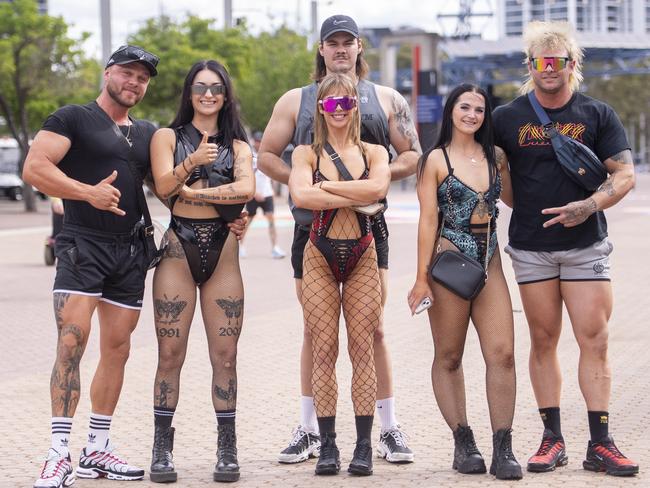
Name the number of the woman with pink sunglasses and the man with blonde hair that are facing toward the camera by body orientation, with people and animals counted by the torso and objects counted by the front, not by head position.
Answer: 2

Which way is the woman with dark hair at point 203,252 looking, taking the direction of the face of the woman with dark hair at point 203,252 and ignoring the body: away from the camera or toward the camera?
toward the camera

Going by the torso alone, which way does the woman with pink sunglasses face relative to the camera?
toward the camera

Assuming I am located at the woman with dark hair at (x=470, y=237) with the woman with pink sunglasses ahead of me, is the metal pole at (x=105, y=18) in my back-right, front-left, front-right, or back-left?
front-right

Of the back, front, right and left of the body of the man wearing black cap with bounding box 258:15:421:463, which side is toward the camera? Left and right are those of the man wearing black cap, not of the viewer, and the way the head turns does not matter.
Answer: front

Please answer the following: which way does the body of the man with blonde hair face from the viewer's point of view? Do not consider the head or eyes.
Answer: toward the camera

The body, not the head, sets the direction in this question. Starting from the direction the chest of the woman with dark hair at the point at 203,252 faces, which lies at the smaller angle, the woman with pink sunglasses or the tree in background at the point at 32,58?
the woman with pink sunglasses

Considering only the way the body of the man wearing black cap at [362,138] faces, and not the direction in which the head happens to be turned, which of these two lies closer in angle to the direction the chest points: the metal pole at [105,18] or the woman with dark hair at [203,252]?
the woman with dark hair

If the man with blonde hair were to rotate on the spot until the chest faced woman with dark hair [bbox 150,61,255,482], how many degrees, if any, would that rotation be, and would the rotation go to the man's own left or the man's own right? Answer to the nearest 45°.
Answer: approximately 90° to the man's own right

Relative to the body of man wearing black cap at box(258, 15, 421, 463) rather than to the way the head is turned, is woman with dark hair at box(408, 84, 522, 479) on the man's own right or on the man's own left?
on the man's own left

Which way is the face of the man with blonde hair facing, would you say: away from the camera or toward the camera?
toward the camera

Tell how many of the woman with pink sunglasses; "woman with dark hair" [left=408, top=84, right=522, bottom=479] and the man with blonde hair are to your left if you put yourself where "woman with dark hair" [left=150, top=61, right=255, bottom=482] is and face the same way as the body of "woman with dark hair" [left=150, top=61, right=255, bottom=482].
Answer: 3

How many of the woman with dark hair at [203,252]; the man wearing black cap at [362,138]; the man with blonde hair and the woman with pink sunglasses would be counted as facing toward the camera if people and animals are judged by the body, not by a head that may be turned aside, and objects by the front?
4

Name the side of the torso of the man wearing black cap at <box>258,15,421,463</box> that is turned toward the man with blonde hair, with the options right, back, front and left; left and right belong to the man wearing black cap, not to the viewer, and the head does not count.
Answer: left

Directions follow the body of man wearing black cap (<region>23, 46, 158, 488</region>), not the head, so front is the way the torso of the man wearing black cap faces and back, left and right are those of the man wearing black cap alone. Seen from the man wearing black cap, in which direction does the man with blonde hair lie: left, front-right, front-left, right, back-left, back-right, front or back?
front-left
